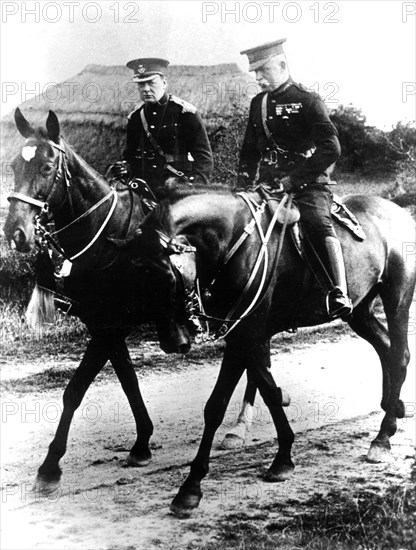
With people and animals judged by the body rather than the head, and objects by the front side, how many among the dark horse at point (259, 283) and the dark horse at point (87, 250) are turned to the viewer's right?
0

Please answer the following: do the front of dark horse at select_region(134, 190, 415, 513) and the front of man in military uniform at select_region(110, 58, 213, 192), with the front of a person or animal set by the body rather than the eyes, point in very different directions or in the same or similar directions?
same or similar directions

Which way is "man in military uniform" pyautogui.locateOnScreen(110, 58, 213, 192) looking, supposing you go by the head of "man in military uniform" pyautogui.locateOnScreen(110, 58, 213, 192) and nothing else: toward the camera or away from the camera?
toward the camera

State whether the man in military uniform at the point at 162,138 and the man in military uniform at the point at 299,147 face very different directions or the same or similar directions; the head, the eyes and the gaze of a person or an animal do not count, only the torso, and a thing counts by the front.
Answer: same or similar directions

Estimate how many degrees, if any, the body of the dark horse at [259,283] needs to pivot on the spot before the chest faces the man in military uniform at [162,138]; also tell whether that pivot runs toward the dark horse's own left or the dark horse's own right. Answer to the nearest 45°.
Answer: approximately 90° to the dark horse's own right

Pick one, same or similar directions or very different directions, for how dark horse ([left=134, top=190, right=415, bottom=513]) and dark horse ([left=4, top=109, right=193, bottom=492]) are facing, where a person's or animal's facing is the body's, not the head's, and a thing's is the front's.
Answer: same or similar directions

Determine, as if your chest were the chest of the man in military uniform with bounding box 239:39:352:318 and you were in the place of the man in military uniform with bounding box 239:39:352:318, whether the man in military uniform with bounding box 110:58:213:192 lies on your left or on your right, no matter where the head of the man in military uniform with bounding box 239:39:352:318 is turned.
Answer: on your right

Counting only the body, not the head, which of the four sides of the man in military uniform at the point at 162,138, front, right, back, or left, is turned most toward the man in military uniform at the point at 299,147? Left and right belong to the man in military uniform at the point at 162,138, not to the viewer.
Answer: left

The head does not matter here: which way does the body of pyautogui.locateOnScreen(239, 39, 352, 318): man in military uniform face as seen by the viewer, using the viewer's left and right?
facing the viewer and to the left of the viewer

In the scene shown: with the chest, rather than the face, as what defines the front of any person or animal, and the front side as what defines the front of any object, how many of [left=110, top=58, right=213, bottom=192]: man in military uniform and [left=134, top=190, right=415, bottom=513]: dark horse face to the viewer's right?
0

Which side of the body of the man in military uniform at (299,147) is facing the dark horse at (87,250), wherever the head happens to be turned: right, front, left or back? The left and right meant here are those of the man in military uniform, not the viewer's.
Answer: front

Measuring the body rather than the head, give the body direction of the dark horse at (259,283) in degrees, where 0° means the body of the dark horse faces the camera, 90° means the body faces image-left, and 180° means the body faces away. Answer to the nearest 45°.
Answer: approximately 45°
